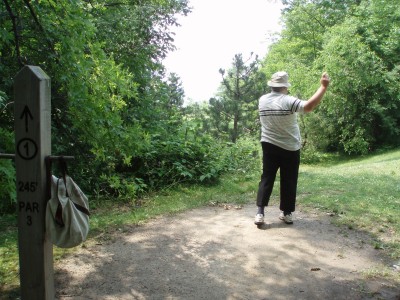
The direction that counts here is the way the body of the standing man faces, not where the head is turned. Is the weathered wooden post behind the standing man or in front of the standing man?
behind

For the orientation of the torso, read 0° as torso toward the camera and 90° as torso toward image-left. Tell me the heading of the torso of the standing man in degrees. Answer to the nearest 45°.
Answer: approximately 180°
